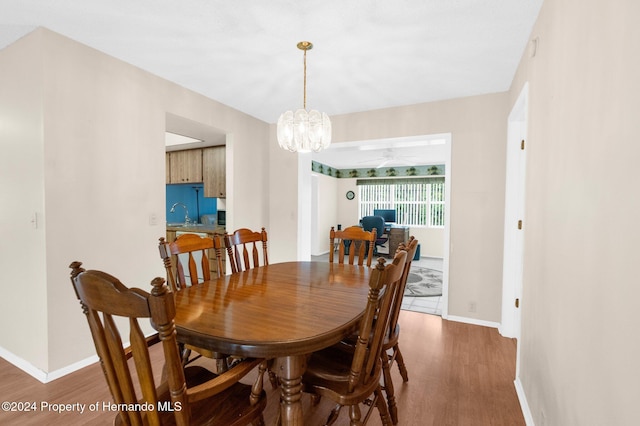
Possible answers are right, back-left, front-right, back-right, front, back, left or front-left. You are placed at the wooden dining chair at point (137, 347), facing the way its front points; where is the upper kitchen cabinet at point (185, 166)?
front-left

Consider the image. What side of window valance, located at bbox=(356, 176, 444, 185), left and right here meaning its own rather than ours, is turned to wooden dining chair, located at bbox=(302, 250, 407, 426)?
front

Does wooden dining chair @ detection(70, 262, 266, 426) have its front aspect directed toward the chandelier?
yes

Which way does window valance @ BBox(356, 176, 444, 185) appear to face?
toward the camera

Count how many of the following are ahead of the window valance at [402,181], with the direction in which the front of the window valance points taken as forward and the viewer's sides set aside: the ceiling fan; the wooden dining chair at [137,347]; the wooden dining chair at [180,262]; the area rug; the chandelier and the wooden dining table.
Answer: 6

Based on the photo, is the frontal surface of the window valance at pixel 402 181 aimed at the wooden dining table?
yes

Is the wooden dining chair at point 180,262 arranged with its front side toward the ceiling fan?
no

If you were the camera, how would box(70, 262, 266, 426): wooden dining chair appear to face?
facing away from the viewer and to the right of the viewer

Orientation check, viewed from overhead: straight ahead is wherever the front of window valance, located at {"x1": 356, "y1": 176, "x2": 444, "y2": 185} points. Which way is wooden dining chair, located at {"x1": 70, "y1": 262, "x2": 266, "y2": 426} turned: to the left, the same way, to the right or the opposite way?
the opposite way

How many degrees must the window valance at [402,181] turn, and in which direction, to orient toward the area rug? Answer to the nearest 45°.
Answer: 0° — it already faces it

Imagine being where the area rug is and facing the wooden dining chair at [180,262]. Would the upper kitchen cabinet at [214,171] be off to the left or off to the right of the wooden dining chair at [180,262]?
right

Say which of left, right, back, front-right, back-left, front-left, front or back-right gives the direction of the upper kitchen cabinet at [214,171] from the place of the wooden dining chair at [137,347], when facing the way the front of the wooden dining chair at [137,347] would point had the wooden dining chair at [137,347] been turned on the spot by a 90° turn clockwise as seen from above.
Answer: back-left

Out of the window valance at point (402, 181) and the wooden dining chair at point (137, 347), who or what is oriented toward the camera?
the window valance

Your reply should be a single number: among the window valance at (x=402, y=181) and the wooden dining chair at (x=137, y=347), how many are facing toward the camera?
1

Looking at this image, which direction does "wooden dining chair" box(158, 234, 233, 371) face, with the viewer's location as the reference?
facing the viewer and to the right of the viewer

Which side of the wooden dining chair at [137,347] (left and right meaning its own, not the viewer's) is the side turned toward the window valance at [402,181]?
front

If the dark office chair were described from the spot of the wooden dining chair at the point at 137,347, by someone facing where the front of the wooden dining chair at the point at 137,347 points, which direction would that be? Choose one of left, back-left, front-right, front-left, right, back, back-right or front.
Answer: front
